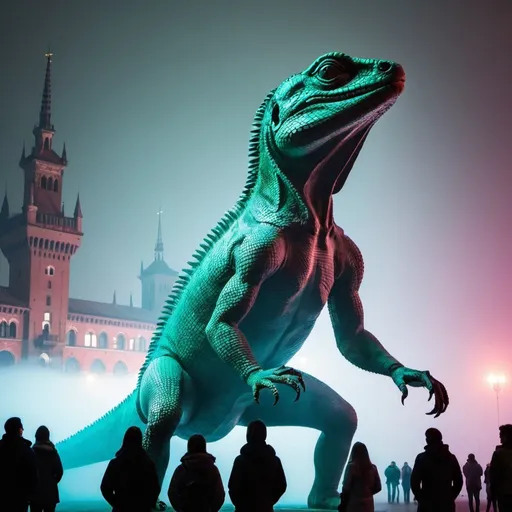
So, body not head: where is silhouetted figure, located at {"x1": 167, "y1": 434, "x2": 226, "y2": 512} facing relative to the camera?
away from the camera

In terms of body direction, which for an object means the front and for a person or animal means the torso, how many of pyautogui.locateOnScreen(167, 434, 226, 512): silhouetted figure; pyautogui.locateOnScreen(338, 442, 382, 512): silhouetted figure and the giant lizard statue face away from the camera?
2

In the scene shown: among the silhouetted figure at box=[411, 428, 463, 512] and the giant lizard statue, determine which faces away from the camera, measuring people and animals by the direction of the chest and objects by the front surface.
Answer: the silhouetted figure

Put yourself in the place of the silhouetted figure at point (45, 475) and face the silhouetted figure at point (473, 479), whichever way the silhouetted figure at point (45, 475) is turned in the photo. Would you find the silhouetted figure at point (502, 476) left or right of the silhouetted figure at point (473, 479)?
right

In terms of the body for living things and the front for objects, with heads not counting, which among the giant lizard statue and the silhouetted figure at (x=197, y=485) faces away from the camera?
the silhouetted figure

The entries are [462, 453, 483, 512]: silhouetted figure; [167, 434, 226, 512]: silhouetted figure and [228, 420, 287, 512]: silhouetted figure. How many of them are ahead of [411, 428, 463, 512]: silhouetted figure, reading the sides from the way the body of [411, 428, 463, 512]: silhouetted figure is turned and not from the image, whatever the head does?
1

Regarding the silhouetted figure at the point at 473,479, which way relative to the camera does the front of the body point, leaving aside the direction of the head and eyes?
away from the camera

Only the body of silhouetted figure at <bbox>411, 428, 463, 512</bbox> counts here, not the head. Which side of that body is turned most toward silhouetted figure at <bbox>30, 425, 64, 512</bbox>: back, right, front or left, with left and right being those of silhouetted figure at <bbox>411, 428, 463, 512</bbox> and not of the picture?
left

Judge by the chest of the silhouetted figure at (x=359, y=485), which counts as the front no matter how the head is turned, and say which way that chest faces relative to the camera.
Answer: away from the camera

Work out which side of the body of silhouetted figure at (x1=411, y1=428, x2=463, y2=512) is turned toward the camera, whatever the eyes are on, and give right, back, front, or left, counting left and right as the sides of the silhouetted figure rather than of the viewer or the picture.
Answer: back
